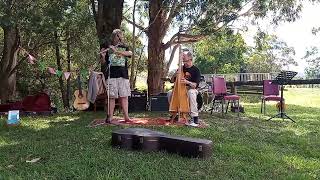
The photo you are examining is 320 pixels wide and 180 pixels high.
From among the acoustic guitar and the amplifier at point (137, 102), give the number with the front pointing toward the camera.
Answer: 2

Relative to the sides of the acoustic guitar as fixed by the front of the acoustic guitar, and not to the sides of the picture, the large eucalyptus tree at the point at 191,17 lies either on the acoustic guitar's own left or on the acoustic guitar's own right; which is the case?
on the acoustic guitar's own left

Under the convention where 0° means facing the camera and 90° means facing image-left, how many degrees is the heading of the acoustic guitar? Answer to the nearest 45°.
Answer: approximately 0°

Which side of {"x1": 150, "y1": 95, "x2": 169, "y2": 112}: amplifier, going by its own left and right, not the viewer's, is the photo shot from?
front

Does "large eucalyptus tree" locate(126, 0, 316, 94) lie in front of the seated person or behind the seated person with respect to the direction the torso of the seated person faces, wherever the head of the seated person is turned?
behind

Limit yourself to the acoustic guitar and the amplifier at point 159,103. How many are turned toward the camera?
2

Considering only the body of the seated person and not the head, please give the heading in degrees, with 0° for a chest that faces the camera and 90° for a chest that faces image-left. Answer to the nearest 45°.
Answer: approximately 45°

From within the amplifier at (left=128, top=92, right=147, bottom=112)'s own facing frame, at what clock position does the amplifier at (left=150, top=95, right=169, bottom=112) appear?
the amplifier at (left=150, top=95, right=169, bottom=112) is roughly at 10 o'clock from the amplifier at (left=128, top=92, right=147, bottom=112).

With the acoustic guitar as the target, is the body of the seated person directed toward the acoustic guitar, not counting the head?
no
